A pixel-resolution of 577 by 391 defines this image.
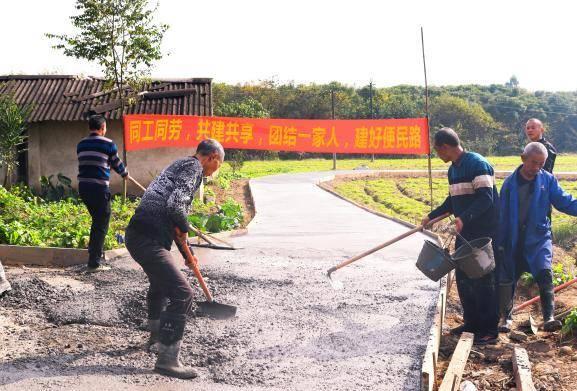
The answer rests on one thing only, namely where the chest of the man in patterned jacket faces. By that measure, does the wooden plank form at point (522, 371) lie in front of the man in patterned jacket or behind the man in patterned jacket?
in front

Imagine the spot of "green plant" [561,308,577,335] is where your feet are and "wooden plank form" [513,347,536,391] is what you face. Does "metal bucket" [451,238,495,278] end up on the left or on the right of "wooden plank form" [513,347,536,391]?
right

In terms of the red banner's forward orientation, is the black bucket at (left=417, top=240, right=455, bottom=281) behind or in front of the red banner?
in front

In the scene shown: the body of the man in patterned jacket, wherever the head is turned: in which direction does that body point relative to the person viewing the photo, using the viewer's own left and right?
facing to the right of the viewer

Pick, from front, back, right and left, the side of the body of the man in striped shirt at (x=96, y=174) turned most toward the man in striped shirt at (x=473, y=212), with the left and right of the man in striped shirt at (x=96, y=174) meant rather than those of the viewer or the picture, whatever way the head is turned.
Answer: right

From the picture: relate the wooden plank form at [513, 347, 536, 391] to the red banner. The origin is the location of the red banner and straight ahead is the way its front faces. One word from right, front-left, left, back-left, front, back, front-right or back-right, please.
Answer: front

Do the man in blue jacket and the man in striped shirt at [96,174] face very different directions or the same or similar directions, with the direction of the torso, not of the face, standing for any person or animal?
very different directions

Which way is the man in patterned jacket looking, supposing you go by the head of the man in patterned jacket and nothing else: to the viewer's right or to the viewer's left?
to the viewer's right

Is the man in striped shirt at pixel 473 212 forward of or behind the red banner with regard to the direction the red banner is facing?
forward
